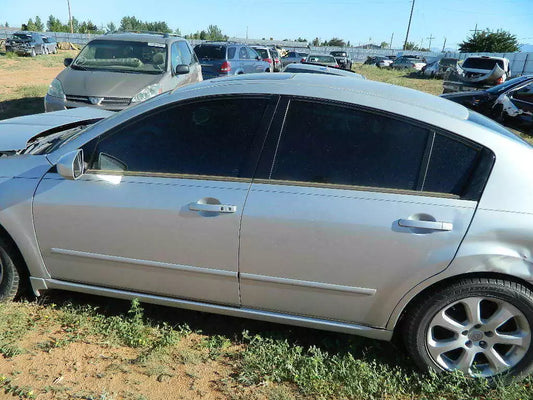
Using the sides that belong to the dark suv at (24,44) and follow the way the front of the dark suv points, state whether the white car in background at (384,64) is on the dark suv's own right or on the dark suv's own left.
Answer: on the dark suv's own left

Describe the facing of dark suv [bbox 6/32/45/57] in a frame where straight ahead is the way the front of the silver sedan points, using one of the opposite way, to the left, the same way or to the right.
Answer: to the left

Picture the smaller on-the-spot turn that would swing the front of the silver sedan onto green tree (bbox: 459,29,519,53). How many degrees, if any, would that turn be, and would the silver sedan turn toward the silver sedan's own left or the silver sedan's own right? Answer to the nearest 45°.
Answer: approximately 135° to the silver sedan's own right

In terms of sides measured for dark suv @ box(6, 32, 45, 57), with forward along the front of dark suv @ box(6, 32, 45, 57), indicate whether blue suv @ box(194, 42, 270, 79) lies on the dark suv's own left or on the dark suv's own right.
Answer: on the dark suv's own left

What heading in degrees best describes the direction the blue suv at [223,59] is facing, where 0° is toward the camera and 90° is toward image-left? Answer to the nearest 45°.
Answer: approximately 225°

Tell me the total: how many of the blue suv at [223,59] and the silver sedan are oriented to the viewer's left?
1

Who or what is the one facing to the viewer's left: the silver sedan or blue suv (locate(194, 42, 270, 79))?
the silver sedan

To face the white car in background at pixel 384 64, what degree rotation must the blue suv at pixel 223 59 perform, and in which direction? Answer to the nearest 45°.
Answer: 0° — it already faces it

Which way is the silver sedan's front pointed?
to the viewer's left

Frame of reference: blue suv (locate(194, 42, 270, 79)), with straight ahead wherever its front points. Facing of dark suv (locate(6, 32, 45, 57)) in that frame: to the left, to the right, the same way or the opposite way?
the opposite way

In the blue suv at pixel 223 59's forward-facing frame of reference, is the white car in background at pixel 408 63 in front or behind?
in front

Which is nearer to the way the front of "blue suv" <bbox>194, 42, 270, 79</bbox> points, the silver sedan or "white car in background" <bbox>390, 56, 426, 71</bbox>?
the white car in background

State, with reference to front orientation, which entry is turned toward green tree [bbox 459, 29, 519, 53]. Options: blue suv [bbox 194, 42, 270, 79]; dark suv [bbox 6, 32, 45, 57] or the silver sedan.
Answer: blue suv [bbox 194, 42, 270, 79]

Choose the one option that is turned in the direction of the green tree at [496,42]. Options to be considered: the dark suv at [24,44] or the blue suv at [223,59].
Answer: the blue suv at [223,59]

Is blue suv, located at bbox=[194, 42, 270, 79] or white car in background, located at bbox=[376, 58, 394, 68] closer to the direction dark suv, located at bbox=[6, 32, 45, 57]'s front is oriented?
the blue suv

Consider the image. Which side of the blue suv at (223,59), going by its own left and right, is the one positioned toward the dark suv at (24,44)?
left

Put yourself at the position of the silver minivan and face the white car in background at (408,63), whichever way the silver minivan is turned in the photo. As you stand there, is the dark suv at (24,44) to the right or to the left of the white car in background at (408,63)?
left
